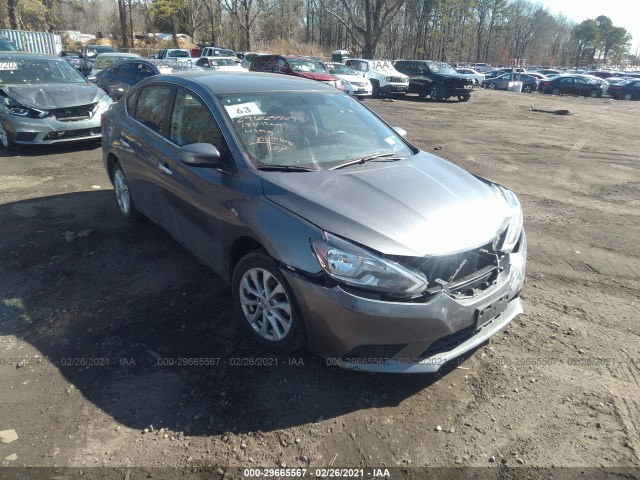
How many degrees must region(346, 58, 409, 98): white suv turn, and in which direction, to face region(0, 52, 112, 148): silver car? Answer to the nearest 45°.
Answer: approximately 45° to its right

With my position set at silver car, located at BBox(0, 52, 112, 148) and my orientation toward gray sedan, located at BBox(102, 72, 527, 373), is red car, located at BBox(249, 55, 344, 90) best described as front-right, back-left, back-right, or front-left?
back-left

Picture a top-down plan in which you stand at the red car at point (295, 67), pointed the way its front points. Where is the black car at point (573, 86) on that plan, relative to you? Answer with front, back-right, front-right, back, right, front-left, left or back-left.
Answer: left

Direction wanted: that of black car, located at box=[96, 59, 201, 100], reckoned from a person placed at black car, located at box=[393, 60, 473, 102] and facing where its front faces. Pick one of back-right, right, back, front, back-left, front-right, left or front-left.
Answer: right

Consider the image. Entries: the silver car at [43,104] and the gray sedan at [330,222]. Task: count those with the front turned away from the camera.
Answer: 0

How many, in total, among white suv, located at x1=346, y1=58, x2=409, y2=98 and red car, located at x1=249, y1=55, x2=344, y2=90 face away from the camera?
0

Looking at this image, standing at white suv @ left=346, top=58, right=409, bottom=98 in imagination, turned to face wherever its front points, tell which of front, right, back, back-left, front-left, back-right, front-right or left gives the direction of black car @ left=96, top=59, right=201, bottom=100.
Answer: right

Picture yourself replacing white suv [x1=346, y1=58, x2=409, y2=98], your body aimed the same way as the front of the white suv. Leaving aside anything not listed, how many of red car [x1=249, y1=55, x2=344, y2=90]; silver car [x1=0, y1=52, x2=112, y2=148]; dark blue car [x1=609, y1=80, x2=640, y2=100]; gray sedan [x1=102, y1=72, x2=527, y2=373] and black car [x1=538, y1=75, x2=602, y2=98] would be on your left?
2

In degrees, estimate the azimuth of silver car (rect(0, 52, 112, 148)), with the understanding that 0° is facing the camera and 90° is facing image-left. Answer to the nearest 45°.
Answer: approximately 315°

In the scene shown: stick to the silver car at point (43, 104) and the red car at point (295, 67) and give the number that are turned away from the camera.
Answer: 0

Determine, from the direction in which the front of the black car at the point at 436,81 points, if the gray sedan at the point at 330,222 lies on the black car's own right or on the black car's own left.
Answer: on the black car's own right

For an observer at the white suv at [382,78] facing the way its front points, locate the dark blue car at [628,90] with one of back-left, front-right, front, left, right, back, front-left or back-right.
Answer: left

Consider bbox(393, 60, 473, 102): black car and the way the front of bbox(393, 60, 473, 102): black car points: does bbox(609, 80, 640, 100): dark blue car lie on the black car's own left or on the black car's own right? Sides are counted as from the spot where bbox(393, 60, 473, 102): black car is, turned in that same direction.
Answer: on the black car's own left
